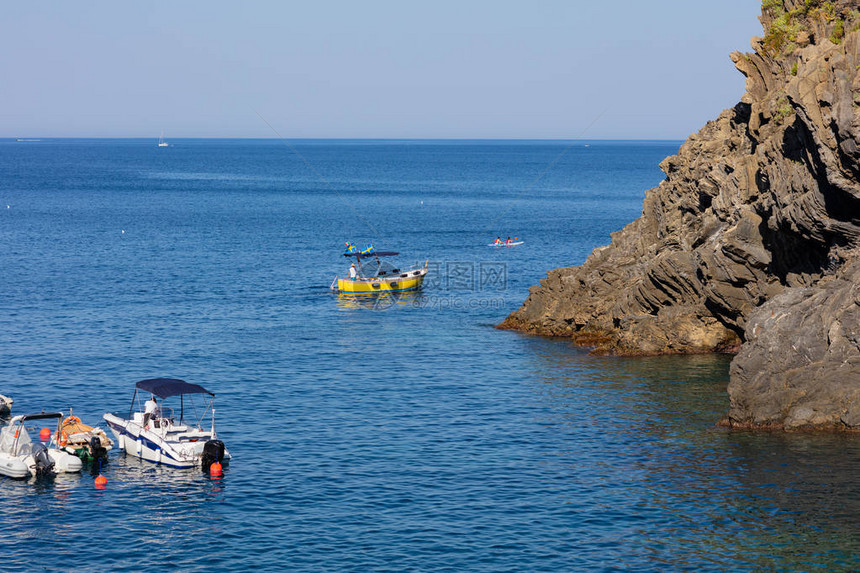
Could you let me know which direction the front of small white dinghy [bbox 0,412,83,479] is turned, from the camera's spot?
facing away from the viewer and to the left of the viewer

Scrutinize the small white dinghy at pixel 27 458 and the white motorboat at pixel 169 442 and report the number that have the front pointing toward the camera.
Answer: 0

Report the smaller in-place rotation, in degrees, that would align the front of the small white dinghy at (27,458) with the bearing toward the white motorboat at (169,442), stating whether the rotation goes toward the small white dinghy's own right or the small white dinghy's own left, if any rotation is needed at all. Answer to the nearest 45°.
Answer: approximately 135° to the small white dinghy's own right

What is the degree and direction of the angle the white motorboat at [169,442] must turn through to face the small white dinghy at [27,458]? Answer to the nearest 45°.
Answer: approximately 45° to its left

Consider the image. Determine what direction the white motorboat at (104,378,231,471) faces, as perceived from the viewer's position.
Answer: facing away from the viewer and to the left of the viewer
